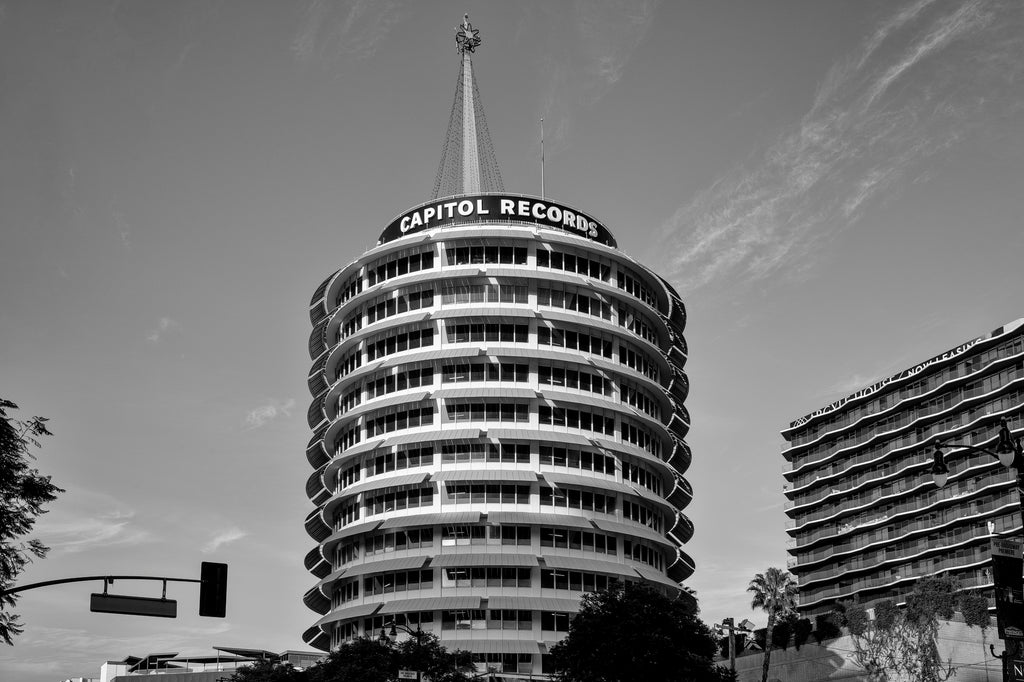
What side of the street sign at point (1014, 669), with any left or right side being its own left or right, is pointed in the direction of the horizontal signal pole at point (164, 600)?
right

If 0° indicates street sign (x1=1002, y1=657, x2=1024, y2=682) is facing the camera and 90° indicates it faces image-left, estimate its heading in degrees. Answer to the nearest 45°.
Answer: approximately 0°

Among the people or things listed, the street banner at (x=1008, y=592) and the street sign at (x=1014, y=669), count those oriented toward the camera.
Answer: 2

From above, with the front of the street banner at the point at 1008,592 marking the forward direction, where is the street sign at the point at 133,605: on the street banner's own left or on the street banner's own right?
on the street banner's own right

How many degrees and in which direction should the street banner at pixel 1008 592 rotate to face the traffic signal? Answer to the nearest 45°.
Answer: approximately 90° to its right

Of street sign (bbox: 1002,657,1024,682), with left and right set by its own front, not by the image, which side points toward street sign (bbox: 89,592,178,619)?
right

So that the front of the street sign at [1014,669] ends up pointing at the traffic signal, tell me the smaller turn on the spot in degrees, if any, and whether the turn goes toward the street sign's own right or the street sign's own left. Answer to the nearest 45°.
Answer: approximately 90° to the street sign's own right

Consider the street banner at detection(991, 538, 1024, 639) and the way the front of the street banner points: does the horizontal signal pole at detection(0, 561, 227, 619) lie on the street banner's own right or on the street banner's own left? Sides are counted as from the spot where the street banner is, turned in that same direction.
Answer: on the street banner's own right
